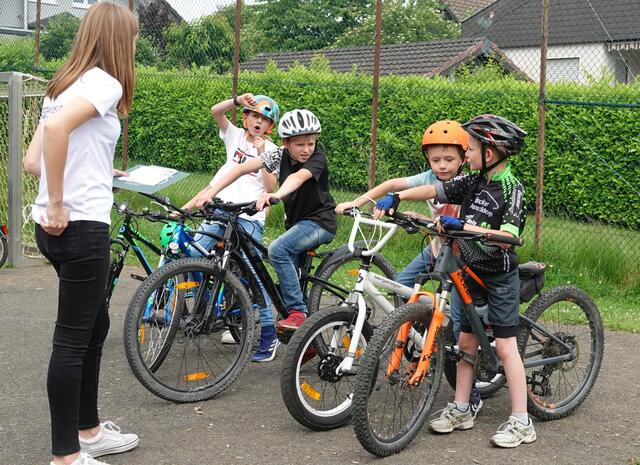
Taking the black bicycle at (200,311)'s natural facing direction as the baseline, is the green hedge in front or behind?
behind

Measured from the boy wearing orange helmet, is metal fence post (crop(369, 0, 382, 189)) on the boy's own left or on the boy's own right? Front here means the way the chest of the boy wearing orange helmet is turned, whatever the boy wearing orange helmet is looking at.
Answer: on the boy's own right

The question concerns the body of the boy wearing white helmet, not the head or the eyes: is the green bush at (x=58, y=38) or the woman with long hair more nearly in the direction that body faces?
the woman with long hair

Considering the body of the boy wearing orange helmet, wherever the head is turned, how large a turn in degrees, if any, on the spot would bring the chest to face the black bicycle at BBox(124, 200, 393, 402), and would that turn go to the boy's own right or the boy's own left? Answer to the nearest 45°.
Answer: approximately 45° to the boy's own right

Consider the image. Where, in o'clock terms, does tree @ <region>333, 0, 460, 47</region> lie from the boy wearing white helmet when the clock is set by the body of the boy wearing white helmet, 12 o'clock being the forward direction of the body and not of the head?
The tree is roughly at 5 o'clock from the boy wearing white helmet.

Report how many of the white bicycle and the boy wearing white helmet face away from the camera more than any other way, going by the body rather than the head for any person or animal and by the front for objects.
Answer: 0

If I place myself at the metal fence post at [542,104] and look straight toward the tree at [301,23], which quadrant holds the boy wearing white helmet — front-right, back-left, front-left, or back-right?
back-left

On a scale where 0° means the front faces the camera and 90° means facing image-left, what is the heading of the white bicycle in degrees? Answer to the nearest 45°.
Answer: approximately 45°

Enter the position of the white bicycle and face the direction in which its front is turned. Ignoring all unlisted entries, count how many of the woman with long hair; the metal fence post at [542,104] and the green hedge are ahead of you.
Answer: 1

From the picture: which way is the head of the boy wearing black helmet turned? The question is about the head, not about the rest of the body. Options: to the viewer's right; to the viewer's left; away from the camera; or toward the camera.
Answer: to the viewer's left

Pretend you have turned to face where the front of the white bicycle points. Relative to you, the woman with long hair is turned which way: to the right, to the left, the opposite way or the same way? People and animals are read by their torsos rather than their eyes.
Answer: the opposite way
